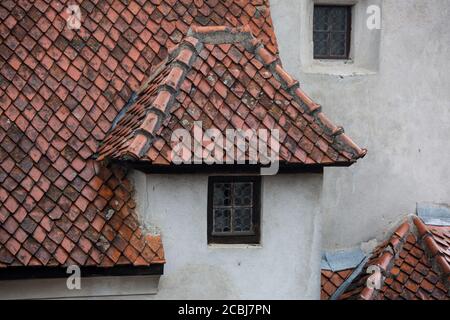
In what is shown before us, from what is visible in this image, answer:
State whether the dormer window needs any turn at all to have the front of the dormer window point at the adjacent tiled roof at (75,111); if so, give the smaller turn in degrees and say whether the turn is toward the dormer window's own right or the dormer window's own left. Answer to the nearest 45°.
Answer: approximately 90° to the dormer window's own right

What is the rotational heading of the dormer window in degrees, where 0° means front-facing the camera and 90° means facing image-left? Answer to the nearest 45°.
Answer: approximately 0°
